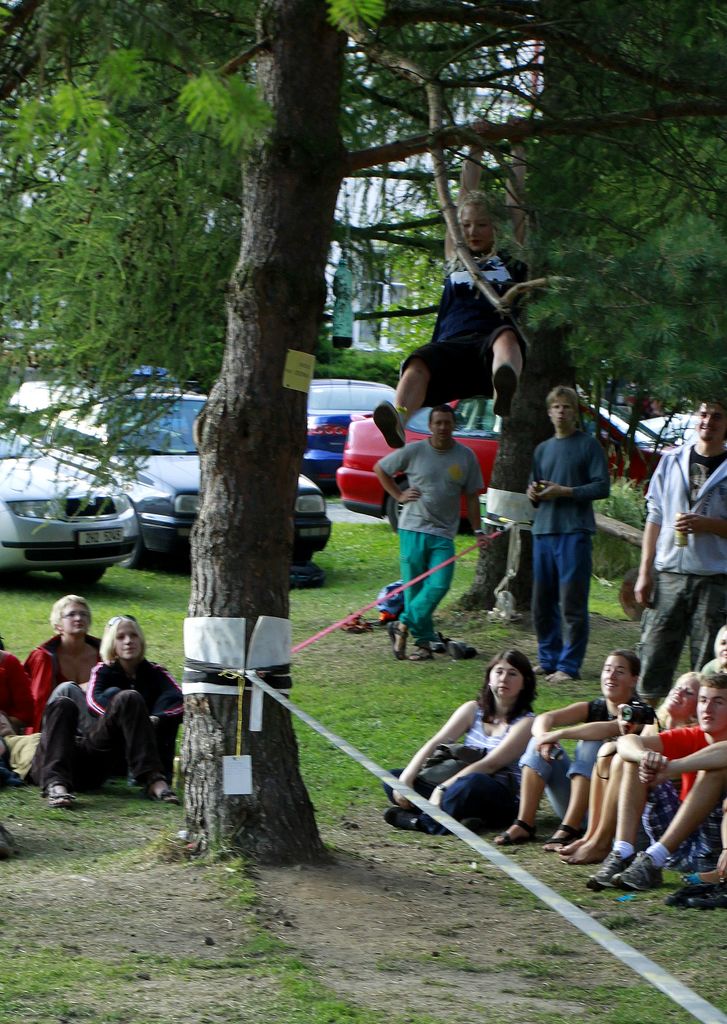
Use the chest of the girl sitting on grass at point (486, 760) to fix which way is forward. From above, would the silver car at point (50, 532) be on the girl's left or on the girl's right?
on the girl's right

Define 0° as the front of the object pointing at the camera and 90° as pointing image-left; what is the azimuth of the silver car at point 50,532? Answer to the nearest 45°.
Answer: approximately 315°

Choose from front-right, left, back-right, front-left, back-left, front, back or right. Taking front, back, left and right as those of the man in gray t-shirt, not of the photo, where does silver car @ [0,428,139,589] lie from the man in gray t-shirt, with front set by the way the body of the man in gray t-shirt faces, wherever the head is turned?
back-right

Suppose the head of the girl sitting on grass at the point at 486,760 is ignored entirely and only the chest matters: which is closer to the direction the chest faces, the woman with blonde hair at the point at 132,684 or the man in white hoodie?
the woman with blonde hair

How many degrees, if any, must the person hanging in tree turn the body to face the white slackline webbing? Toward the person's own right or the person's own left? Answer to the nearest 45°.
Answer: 0° — they already face it

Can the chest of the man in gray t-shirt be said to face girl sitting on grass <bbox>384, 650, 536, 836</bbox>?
yes

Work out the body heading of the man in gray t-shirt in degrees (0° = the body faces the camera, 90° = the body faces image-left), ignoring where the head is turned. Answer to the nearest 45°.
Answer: approximately 0°

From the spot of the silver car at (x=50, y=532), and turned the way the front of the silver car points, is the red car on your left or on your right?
on your left

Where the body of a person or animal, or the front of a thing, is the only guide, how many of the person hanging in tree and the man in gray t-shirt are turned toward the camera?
2

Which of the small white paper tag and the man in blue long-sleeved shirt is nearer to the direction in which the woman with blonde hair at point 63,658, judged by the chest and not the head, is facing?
the small white paper tag
